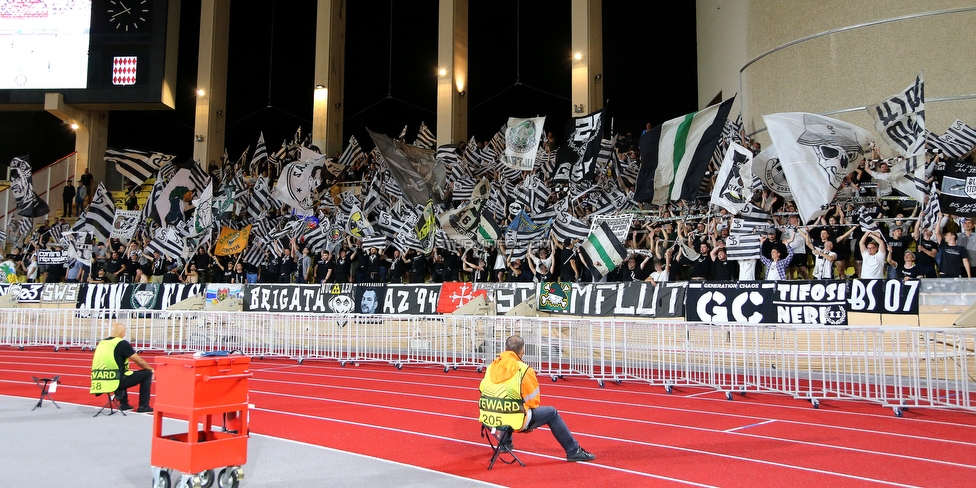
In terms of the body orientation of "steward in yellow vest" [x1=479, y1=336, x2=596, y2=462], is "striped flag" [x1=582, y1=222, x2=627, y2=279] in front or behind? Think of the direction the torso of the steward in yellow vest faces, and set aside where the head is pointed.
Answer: in front

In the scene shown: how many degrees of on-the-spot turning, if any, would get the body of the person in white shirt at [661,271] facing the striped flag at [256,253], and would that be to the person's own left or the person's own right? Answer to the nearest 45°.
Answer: approximately 90° to the person's own right

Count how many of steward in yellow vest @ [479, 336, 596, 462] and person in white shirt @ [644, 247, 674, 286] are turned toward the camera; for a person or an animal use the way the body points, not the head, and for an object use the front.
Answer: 1

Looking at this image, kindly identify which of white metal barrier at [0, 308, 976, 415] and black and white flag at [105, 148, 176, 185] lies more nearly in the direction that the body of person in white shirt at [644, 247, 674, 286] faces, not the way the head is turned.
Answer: the white metal barrier

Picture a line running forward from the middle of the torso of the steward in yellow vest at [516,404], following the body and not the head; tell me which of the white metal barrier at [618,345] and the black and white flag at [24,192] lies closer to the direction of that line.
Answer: the white metal barrier

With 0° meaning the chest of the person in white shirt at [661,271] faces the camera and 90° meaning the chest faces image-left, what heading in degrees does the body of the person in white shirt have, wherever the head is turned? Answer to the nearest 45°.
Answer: approximately 0°

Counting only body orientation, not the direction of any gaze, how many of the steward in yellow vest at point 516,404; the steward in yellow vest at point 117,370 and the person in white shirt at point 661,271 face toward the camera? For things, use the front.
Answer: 1

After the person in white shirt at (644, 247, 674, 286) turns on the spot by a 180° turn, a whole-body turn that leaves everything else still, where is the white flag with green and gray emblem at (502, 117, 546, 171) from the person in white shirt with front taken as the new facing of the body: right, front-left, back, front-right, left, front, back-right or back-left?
front-left

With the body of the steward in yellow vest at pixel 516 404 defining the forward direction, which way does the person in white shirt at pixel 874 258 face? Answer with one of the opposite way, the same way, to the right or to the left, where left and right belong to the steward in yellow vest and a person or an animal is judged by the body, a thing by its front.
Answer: the opposite way
